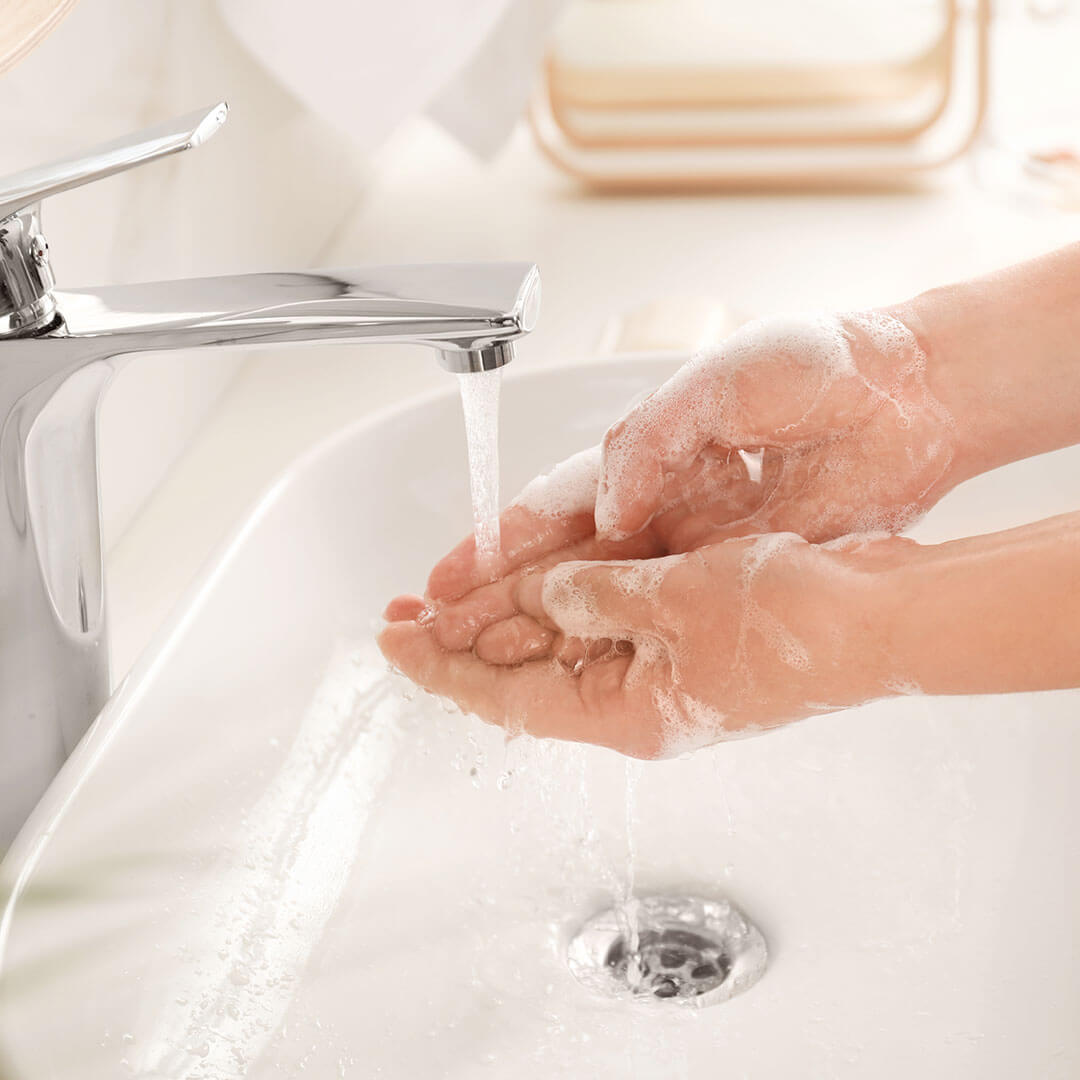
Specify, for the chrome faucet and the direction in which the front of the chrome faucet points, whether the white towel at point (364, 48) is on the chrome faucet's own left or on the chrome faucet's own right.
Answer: on the chrome faucet's own left

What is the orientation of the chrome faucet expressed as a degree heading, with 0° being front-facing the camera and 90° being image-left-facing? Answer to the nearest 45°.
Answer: approximately 270°
